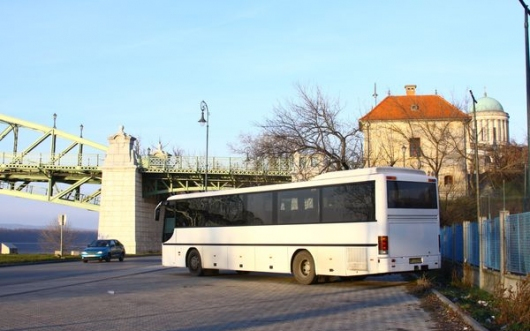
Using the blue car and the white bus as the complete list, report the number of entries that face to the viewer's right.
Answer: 0

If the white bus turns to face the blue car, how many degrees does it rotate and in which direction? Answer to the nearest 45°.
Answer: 0° — it already faces it

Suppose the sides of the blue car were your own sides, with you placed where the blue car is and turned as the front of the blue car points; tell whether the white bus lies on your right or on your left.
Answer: on your left

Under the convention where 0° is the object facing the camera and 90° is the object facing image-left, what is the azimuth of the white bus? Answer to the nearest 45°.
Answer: approximately 135°

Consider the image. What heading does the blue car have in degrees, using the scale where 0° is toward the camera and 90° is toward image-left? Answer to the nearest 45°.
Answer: approximately 45°
